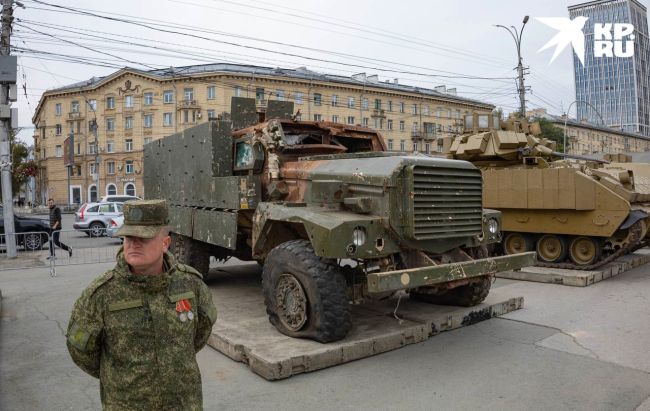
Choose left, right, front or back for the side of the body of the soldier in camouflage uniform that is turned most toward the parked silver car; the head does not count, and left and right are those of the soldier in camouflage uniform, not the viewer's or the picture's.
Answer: back

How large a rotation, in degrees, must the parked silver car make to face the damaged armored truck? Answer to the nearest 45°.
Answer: approximately 90° to its right

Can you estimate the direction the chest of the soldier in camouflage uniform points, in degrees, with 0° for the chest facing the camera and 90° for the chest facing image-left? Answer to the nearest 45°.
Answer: approximately 0°

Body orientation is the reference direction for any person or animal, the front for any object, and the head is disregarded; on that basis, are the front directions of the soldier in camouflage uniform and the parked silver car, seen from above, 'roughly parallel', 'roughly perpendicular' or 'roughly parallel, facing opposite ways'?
roughly perpendicular

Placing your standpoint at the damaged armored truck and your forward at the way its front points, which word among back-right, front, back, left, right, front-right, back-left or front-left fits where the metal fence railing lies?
back

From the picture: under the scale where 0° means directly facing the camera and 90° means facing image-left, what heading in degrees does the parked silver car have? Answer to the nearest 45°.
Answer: approximately 270°

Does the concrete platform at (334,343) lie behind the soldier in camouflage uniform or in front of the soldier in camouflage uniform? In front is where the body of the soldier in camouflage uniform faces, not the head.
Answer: behind
